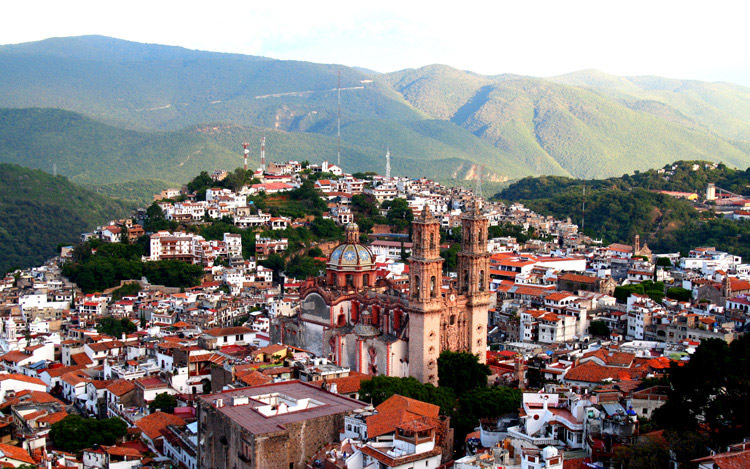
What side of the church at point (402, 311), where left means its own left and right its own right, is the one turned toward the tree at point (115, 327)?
back

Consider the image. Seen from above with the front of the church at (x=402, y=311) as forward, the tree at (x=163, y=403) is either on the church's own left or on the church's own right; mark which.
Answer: on the church's own right

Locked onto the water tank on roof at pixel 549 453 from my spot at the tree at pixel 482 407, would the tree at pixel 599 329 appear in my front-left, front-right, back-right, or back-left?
back-left

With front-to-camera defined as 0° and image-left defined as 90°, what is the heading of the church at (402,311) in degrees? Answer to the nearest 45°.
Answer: approximately 315°

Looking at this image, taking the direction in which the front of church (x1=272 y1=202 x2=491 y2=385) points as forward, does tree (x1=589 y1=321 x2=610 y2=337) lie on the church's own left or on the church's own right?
on the church's own left

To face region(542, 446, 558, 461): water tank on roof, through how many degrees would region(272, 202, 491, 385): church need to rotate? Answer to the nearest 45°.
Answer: approximately 45° to its right

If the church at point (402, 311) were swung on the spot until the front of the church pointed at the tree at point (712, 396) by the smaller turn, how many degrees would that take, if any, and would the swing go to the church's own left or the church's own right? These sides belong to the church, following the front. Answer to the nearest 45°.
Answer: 0° — it already faces it

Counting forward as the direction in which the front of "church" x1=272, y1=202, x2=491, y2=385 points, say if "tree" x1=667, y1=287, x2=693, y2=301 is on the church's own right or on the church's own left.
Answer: on the church's own left

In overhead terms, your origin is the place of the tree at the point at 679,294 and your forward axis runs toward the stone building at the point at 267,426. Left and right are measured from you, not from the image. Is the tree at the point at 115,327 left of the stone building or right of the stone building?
right

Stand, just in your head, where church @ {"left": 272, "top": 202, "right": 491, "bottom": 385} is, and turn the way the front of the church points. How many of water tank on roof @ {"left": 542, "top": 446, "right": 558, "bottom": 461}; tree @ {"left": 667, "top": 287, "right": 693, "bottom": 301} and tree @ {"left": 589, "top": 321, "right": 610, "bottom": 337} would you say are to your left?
2

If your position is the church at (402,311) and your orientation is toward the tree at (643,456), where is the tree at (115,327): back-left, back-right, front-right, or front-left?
back-right

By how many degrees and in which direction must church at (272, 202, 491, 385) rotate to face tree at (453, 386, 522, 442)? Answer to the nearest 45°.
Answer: approximately 45° to its right
